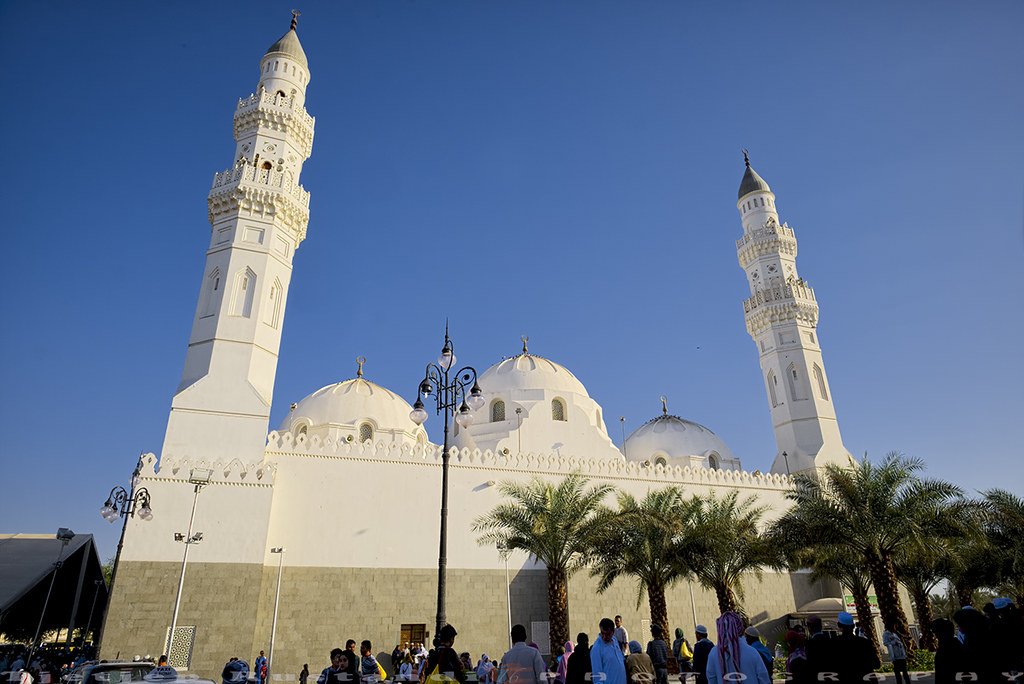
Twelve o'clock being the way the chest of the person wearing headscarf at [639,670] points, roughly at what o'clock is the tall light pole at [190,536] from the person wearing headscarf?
The tall light pole is roughly at 10 o'clock from the person wearing headscarf.

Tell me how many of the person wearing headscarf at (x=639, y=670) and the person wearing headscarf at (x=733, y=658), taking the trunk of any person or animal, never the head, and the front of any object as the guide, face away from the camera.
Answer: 2

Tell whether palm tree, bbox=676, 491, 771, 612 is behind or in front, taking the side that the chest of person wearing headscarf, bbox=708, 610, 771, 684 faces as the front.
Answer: in front

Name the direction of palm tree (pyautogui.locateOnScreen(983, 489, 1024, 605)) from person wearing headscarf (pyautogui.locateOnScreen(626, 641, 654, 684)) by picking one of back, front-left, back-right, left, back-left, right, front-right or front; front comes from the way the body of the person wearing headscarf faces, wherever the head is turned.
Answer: front-right

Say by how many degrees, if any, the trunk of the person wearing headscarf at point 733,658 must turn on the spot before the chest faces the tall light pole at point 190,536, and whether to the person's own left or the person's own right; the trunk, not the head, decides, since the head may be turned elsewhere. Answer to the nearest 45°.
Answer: approximately 45° to the person's own left

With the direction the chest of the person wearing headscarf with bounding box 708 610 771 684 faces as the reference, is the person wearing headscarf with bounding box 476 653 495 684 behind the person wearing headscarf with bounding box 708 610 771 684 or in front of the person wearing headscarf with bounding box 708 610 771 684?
in front

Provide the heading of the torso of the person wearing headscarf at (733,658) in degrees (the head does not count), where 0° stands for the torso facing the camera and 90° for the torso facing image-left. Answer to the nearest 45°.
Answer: approximately 180°

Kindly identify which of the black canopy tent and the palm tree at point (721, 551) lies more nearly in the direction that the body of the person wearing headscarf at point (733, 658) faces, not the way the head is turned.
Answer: the palm tree

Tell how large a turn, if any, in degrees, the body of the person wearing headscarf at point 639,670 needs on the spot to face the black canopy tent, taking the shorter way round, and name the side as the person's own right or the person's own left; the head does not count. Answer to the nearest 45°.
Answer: approximately 45° to the person's own left

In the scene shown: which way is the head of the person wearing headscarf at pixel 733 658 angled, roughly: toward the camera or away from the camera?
away from the camera

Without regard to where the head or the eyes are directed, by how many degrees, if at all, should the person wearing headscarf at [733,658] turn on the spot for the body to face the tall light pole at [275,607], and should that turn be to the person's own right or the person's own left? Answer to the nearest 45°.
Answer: approximately 45° to the person's own left

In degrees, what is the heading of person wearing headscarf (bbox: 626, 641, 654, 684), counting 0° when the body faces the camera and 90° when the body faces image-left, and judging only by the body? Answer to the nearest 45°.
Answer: approximately 180°
